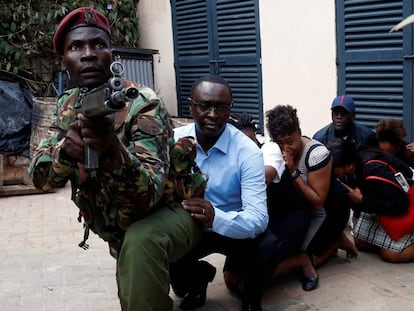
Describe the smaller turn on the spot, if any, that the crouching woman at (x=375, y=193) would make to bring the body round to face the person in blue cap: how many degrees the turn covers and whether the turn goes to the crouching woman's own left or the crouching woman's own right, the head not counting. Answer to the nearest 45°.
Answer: approximately 90° to the crouching woman's own right

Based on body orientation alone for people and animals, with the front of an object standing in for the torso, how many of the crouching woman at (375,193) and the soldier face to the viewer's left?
1

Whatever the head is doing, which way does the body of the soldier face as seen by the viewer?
toward the camera

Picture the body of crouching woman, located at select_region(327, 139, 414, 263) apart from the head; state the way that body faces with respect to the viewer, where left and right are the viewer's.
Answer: facing to the left of the viewer

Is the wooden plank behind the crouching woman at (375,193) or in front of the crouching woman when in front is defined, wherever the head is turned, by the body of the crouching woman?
in front

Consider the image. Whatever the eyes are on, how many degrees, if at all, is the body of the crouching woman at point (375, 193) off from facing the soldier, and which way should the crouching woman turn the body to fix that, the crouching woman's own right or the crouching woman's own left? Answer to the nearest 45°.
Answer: approximately 45° to the crouching woman's own left

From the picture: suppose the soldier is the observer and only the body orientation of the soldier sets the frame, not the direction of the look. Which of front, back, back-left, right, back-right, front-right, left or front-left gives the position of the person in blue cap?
back-left

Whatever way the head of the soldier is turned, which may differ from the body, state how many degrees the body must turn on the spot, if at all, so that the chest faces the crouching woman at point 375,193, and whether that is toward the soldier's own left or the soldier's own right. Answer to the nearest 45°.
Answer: approximately 135° to the soldier's own left

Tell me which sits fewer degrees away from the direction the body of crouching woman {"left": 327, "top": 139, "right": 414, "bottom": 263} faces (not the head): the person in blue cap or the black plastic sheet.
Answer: the black plastic sheet

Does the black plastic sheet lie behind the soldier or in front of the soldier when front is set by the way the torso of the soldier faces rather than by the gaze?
behind

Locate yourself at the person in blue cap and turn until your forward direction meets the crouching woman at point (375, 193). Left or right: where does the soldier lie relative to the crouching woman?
right
